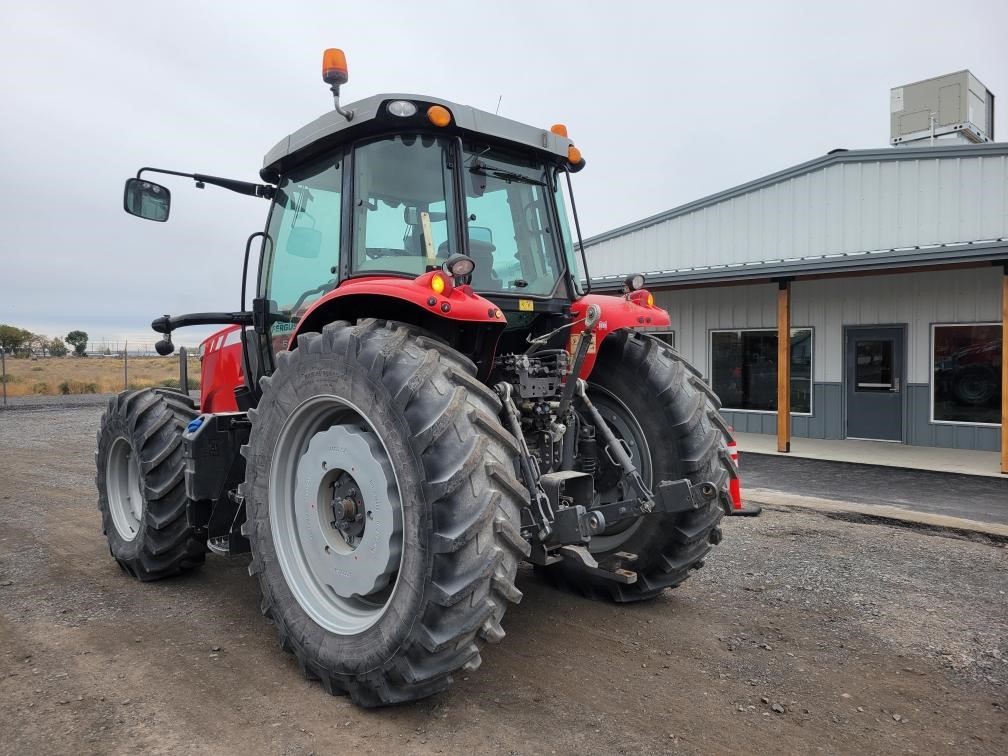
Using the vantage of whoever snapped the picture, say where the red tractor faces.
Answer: facing away from the viewer and to the left of the viewer

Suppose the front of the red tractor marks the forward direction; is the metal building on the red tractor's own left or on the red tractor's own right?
on the red tractor's own right
